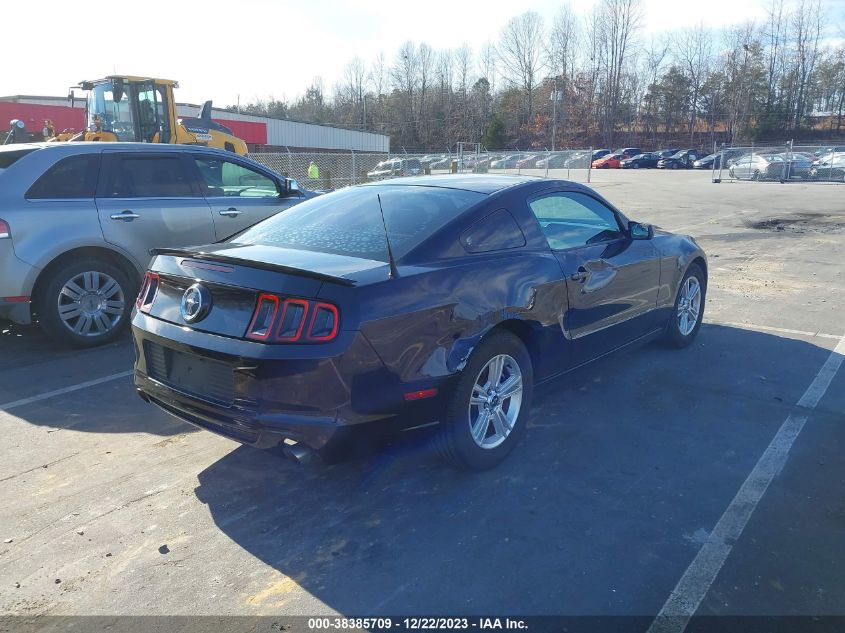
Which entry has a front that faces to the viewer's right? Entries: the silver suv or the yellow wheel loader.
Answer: the silver suv

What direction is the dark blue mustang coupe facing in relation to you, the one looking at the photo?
facing away from the viewer and to the right of the viewer

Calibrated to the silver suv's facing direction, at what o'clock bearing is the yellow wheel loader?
The yellow wheel loader is roughly at 9 o'clock from the silver suv.

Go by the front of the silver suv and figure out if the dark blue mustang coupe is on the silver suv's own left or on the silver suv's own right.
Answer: on the silver suv's own right

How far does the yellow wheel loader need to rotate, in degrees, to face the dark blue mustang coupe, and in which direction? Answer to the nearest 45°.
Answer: approximately 45° to its left

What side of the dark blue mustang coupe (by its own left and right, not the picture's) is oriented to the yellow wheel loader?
left

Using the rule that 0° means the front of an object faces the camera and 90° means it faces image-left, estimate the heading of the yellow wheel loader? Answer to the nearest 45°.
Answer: approximately 45°

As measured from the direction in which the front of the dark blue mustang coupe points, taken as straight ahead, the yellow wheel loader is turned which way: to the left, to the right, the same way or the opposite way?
the opposite way

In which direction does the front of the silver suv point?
to the viewer's right

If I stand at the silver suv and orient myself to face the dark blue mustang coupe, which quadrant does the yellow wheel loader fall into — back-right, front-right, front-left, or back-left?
back-left

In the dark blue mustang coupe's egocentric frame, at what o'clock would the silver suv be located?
The silver suv is roughly at 9 o'clock from the dark blue mustang coupe.

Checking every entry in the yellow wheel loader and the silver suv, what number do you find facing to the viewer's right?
1
